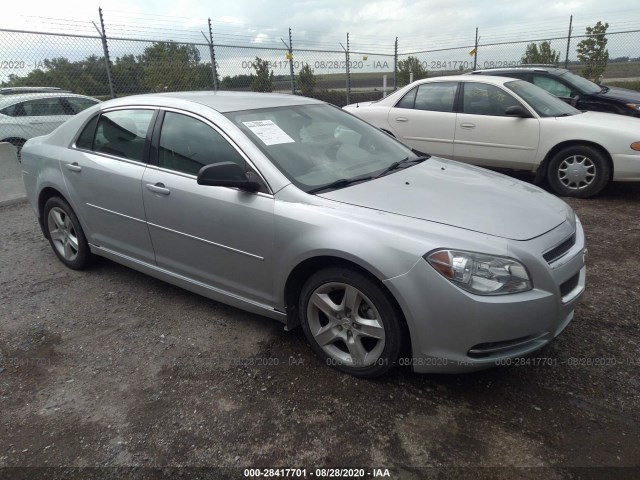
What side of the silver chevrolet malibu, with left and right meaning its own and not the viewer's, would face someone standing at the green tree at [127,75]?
back

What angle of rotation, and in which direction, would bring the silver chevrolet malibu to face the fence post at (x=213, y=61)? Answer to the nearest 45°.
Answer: approximately 135° to its left

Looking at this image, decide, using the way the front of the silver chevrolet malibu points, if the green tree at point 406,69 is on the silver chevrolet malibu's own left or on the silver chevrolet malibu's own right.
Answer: on the silver chevrolet malibu's own left

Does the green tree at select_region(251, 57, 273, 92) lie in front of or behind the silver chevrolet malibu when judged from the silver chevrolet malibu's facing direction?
behind

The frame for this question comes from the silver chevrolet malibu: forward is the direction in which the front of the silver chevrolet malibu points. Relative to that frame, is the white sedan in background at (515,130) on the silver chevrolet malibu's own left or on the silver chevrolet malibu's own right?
on the silver chevrolet malibu's own left

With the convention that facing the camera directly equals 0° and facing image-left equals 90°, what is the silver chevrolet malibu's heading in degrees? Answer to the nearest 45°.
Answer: approximately 315°

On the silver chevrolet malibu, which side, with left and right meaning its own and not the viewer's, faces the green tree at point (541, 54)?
left

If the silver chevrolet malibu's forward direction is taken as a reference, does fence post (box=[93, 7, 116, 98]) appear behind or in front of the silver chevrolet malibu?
behind

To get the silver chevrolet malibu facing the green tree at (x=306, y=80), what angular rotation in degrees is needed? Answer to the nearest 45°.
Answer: approximately 135° to its left
